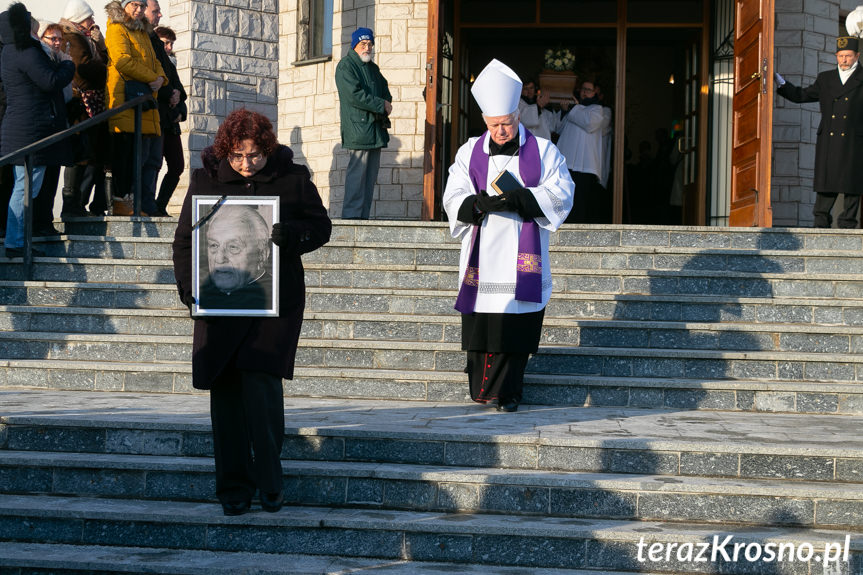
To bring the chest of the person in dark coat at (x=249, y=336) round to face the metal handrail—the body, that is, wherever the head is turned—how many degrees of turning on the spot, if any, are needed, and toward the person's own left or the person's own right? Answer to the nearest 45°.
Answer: approximately 135° to the person's own right

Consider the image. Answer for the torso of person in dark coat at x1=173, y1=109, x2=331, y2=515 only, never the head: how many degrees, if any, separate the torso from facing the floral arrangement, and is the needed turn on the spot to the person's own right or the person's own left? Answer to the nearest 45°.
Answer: approximately 135° to the person's own left

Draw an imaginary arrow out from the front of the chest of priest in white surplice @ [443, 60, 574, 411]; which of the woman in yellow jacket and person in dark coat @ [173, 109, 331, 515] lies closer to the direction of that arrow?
the person in dark coat

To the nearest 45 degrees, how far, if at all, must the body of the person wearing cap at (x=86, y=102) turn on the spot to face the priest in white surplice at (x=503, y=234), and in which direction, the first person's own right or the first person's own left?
approximately 45° to the first person's own right

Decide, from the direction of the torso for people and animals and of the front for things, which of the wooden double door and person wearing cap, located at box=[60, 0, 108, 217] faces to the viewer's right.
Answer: the person wearing cap

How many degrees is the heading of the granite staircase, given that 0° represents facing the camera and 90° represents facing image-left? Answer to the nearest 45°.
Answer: approximately 0°
